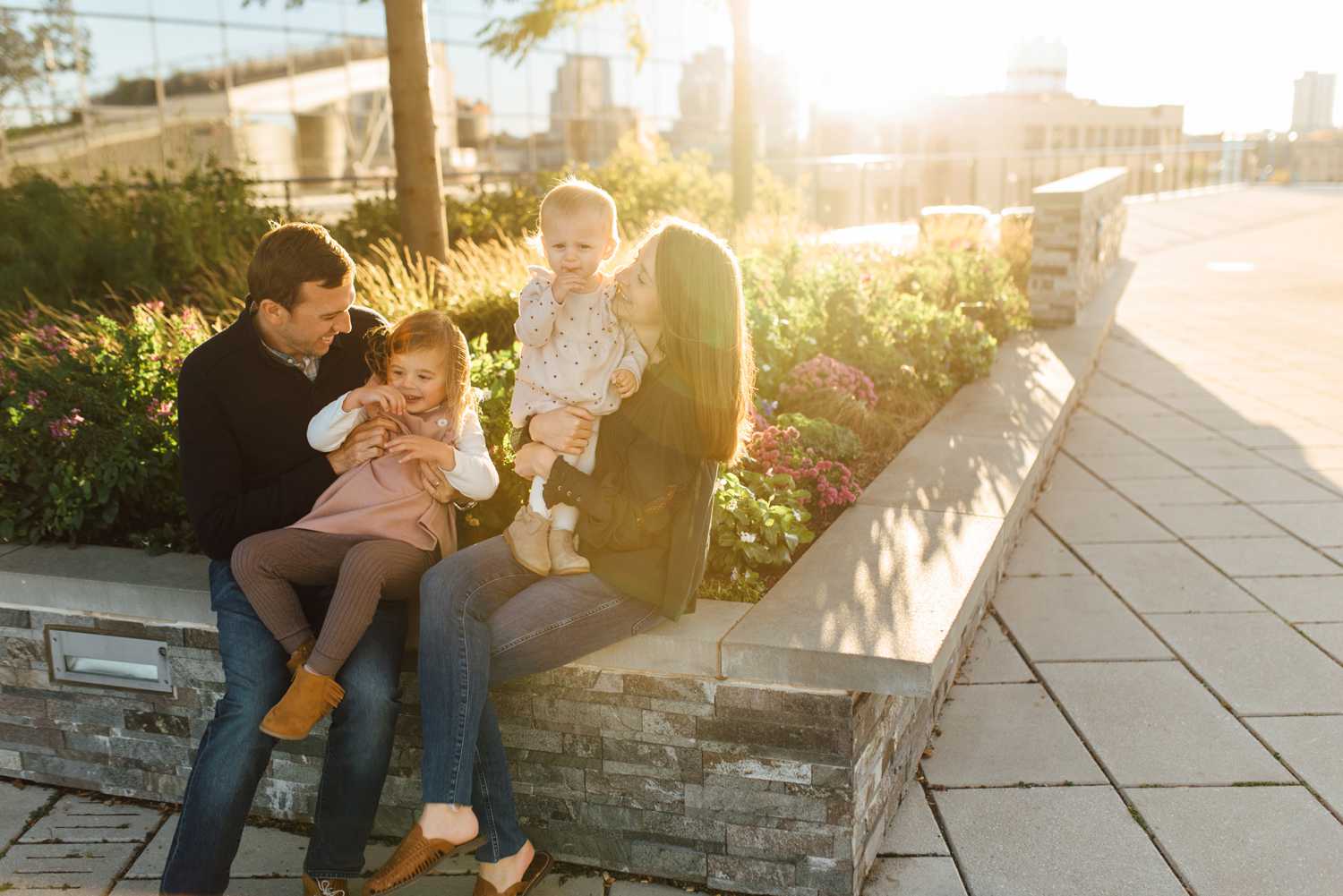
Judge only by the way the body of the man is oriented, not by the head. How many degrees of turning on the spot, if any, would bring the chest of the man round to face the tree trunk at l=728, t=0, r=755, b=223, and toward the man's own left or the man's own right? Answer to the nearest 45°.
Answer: approximately 90° to the man's own left

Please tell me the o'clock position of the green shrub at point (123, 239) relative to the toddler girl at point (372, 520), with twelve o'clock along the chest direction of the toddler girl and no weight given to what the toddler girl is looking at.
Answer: The green shrub is roughly at 4 o'clock from the toddler girl.

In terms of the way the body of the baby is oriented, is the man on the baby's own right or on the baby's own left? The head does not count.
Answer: on the baby's own right

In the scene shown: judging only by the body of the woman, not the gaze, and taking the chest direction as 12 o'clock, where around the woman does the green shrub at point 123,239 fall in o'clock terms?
The green shrub is roughly at 2 o'clock from the woman.

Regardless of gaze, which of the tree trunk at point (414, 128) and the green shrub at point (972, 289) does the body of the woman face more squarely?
the tree trunk
